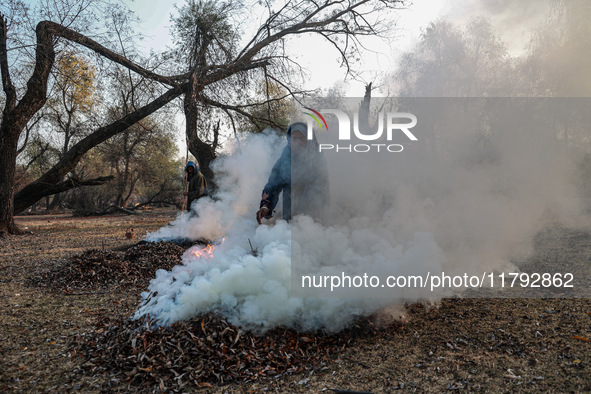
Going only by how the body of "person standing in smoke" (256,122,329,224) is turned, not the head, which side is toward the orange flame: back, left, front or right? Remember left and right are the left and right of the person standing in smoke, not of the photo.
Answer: right

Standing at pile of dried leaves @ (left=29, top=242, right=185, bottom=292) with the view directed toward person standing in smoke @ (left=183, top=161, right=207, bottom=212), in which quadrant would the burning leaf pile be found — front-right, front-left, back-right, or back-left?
back-right

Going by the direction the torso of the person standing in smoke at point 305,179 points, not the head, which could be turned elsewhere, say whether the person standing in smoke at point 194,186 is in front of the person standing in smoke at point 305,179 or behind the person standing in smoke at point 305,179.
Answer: behind

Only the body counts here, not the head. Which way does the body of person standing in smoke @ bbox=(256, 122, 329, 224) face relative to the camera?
toward the camera

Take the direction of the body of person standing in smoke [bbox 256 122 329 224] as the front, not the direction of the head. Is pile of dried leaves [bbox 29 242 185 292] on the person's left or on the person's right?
on the person's right

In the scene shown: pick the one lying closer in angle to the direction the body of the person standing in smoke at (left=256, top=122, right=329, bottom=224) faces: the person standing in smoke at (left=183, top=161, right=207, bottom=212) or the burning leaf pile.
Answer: the burning leaf pile

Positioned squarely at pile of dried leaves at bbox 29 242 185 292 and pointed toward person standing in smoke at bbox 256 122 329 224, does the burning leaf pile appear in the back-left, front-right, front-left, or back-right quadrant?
front-right
